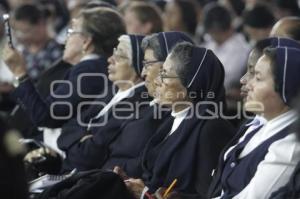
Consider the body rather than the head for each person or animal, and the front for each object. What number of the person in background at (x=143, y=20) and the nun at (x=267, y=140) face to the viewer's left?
2

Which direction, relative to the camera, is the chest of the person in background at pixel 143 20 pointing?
to the viewer's left

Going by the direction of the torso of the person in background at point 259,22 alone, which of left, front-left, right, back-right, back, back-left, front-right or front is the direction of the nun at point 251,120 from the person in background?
front-left

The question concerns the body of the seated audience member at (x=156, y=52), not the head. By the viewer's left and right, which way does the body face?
facing to the left of the viewer

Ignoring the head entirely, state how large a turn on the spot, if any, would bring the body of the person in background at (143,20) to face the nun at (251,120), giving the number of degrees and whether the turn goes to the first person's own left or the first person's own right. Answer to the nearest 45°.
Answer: approximately 90° to the first person's own left

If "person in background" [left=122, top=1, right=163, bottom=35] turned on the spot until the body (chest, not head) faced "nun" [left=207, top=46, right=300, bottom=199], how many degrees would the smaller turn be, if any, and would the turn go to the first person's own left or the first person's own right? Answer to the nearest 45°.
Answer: approximately 90° to the first person's own left

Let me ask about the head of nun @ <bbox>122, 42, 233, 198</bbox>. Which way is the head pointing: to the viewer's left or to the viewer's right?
to the viewer's left

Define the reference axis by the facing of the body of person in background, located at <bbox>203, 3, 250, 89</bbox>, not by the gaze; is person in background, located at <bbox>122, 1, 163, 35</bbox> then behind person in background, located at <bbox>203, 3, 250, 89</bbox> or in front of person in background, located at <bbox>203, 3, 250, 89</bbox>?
in front

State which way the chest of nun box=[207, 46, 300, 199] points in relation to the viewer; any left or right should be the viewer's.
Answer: facing to the left of the viewer

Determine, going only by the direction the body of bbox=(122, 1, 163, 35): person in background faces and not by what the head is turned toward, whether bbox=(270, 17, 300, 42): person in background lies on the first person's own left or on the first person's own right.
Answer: on the first person's own left

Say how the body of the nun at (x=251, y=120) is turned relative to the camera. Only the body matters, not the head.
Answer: to the viewer's left

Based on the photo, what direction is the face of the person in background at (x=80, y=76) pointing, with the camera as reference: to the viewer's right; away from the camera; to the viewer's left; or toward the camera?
to the viewer's left

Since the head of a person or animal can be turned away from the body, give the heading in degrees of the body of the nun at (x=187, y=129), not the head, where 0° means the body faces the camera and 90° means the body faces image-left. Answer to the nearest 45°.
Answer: approximately 90°

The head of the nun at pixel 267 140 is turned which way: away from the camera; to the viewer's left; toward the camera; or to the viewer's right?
to the viewer's left
